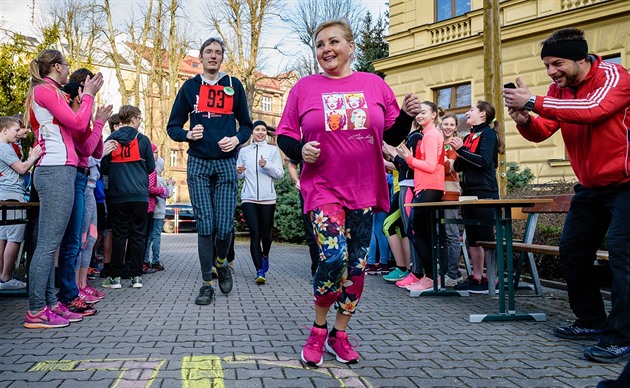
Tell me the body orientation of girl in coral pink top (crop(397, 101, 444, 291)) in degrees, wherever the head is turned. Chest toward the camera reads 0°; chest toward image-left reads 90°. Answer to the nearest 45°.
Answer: approximately 90°

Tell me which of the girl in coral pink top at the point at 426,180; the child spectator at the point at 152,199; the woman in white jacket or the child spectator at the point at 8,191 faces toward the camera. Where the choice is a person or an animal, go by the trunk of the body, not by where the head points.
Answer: the woman in white jacket

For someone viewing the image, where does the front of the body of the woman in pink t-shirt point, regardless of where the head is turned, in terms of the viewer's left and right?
facing the viewer

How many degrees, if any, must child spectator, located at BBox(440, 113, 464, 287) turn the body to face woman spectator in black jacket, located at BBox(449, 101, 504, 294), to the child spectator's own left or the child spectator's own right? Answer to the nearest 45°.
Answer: approximately 90° to the child spectator's own left

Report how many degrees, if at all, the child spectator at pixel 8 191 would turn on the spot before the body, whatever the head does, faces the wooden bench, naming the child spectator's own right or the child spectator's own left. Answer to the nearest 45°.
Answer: approximately 45° to the child spectator's own right

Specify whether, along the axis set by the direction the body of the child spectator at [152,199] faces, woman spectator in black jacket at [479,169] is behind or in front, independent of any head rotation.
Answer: in front

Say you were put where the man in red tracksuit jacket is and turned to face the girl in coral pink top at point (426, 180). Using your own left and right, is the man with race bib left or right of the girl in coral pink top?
left

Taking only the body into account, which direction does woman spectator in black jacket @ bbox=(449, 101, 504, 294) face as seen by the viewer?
to the viewer's left

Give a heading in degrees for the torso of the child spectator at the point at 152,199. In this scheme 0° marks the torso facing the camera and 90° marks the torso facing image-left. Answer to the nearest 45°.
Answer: approximately 270°

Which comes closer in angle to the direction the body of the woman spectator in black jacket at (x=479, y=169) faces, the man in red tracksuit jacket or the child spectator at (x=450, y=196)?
the child spectator

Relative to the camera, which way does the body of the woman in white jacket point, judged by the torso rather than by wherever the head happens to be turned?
toward the camera

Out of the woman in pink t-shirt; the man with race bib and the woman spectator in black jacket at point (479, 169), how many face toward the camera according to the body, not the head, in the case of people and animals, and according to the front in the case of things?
2

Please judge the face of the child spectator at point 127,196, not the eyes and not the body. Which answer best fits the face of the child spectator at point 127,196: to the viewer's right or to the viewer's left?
to the viewer's right

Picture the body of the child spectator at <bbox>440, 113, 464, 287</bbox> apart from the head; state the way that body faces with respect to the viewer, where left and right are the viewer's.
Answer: facing the viewer and to the left of the viewer

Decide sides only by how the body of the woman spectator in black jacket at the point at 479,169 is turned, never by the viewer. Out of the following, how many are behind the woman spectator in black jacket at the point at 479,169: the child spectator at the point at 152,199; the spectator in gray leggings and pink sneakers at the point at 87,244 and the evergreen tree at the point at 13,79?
0

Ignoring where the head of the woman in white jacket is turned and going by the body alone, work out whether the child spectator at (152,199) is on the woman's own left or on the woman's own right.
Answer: on the woman's own right
